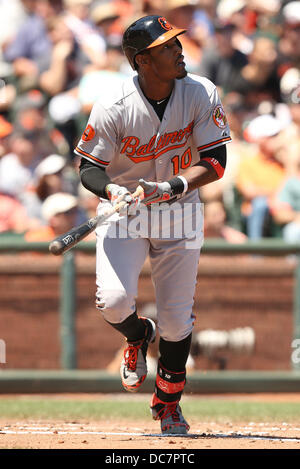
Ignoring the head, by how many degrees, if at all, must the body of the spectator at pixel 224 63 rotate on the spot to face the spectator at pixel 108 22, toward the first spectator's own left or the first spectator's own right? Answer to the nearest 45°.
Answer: approximately 90° to the first spectator's own right

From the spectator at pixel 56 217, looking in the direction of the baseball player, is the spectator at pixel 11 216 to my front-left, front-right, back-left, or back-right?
back-right

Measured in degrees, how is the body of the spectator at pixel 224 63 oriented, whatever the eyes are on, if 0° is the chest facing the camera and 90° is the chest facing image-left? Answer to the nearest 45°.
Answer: approximately 0°

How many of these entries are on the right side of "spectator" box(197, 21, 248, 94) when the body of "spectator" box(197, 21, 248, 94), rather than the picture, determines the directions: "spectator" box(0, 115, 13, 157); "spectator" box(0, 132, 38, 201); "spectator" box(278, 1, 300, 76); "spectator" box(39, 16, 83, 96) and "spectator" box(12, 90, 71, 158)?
4

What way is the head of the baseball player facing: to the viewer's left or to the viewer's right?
to the viewer's right

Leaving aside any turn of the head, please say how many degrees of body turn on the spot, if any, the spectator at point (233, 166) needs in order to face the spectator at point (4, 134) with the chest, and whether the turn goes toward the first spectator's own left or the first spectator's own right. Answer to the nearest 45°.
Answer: approximately 90° to the first spectator's own right

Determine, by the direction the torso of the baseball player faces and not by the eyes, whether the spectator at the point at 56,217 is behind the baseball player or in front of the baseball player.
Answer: behind

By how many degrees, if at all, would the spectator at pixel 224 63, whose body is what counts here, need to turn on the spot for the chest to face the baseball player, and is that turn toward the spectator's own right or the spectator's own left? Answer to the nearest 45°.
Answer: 0° — they already face them
